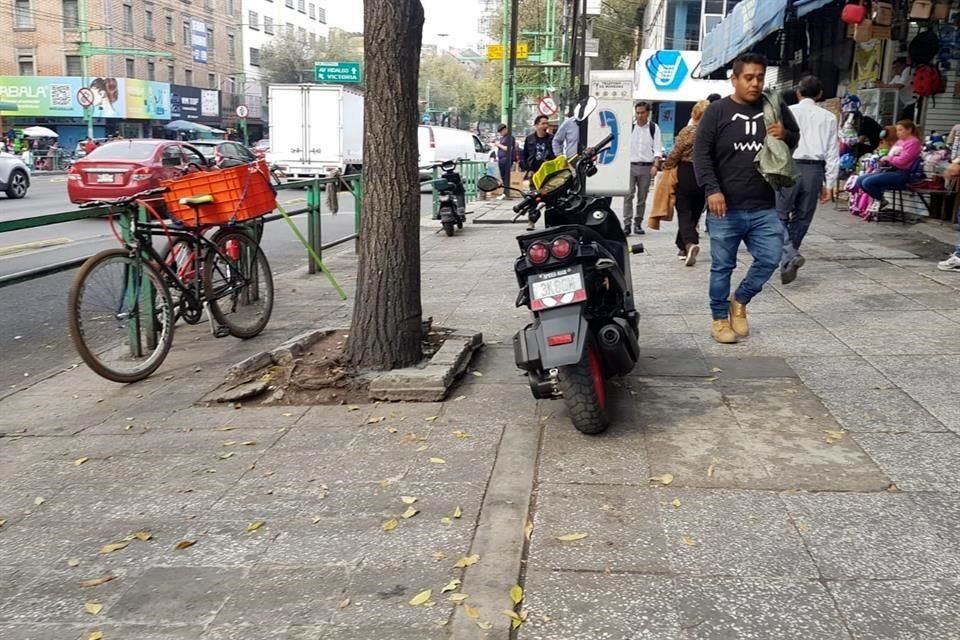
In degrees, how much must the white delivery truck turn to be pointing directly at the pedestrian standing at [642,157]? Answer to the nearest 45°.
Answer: approximately 180°

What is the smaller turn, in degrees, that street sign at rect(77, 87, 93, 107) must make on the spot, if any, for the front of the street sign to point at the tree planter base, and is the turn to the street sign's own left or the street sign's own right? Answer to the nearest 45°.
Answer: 0° — it already faces it

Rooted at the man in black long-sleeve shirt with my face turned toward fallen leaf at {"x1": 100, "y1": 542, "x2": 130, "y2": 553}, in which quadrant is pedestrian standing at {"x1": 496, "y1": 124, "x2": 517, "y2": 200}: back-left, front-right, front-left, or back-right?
back-right

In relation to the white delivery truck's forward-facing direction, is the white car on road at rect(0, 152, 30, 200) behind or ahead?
behind

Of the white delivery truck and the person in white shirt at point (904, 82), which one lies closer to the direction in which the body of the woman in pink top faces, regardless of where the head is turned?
the white delivery truck

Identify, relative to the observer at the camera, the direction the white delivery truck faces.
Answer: facing away from the viewer

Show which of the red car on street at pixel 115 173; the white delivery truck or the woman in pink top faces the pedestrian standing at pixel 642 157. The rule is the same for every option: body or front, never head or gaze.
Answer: the woman in pink top
